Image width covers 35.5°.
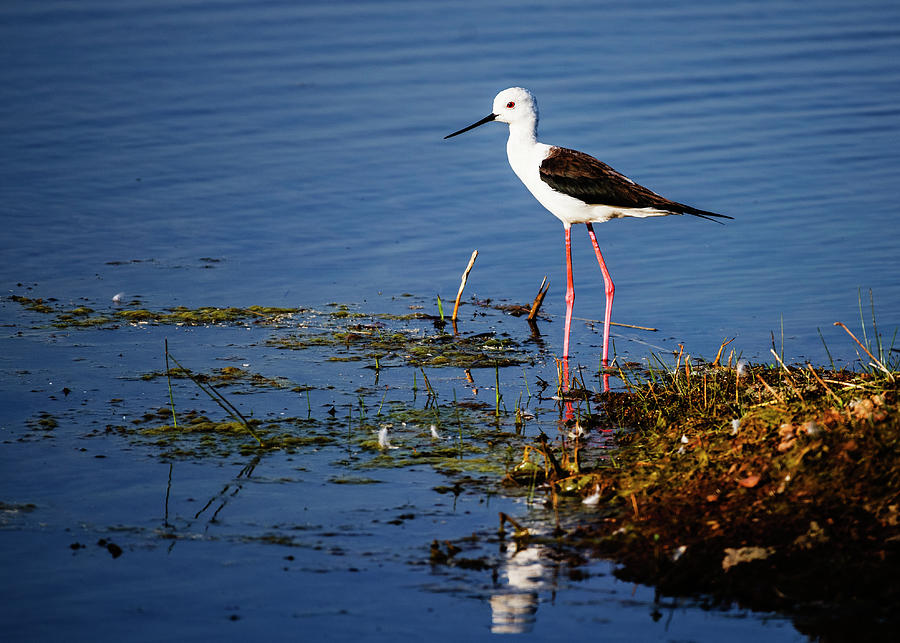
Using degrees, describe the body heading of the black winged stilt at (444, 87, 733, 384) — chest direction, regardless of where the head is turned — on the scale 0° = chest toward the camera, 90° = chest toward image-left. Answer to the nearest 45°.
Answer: approximately 90°
